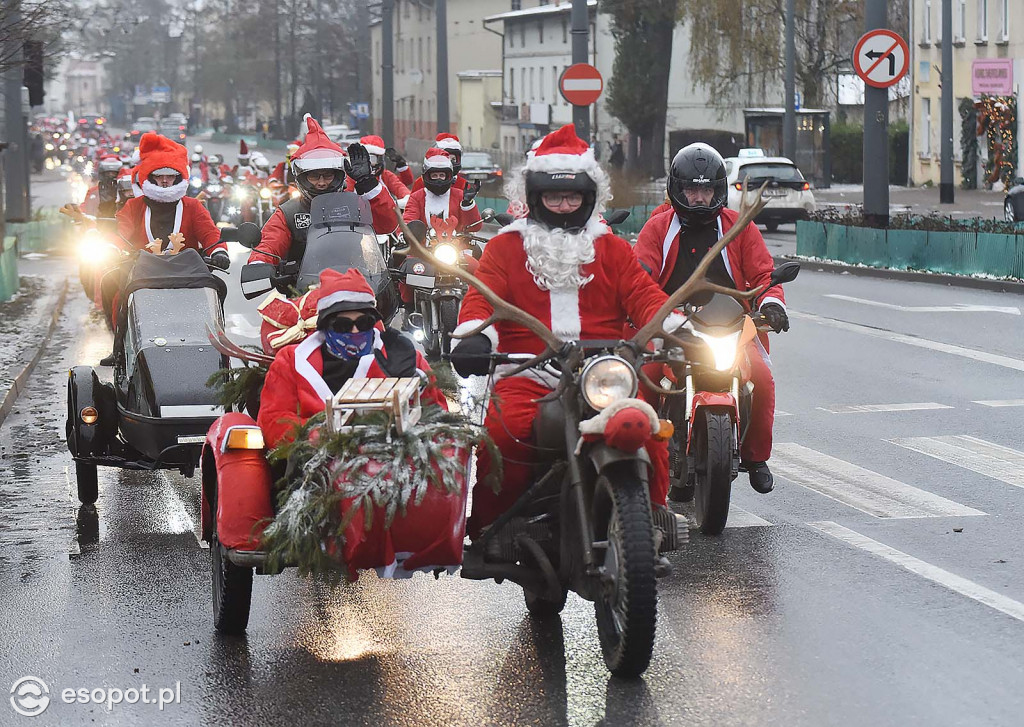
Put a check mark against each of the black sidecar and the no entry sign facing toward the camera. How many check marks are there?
2

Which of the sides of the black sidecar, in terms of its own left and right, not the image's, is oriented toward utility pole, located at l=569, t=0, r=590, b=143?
back

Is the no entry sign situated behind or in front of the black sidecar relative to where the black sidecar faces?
behind

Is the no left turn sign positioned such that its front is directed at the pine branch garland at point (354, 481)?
yes

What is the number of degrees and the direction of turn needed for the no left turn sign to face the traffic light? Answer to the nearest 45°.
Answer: approximately 90° to its right

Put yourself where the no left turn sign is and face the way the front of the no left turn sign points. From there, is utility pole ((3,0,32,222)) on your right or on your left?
on your right

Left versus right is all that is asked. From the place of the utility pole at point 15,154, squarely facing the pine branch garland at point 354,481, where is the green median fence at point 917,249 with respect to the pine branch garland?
left

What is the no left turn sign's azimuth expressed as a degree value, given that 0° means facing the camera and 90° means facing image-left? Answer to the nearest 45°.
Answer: approximately 0°

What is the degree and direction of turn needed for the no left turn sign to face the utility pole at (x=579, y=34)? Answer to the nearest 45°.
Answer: approximately 135° to its right
